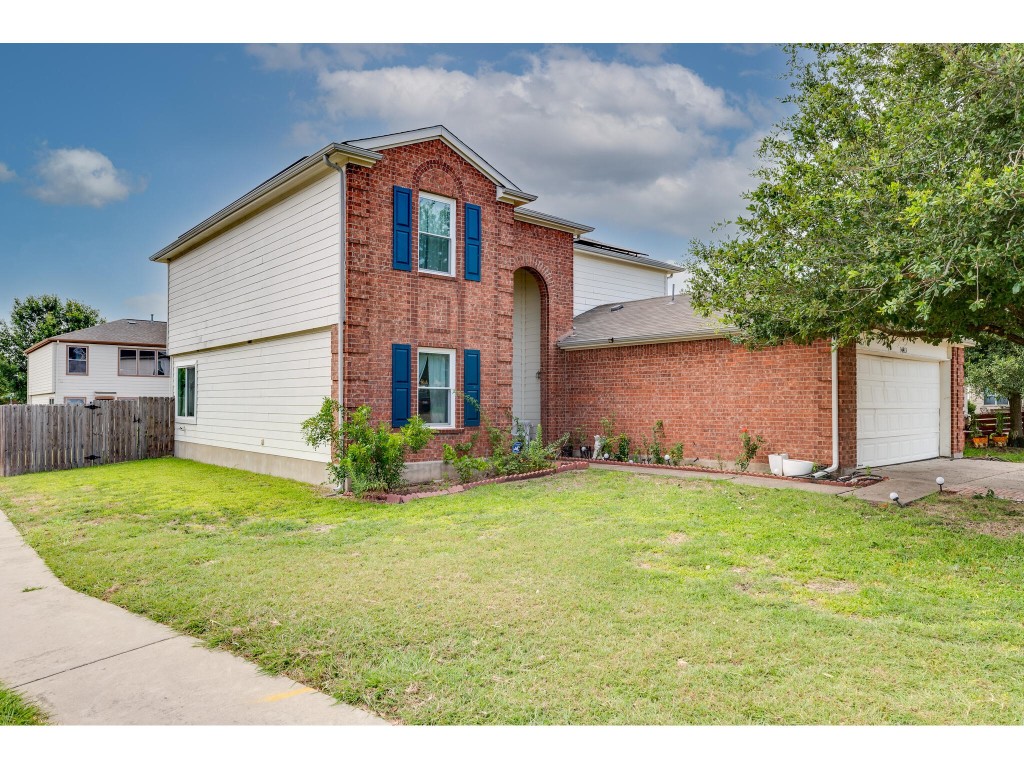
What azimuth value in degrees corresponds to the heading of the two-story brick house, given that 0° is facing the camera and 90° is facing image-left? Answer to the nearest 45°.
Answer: approximately 315°

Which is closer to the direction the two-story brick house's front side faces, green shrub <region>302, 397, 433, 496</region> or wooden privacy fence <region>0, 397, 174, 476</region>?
the green shrub

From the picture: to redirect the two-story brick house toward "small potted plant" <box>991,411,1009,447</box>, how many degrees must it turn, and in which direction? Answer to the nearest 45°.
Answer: approximately 90° to its left

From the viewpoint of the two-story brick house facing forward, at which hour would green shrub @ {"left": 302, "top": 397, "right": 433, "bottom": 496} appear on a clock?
The green shrub is roughly at 2 o'clock from the two-story brick house.

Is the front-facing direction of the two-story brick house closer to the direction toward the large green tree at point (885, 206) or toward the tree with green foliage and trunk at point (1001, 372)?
the large green tree

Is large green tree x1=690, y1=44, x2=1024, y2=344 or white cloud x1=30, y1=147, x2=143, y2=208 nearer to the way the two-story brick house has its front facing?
the large green tree

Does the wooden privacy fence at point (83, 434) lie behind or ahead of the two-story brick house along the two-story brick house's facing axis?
behind

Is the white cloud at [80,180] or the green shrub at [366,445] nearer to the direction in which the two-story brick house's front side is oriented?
the green shrub
